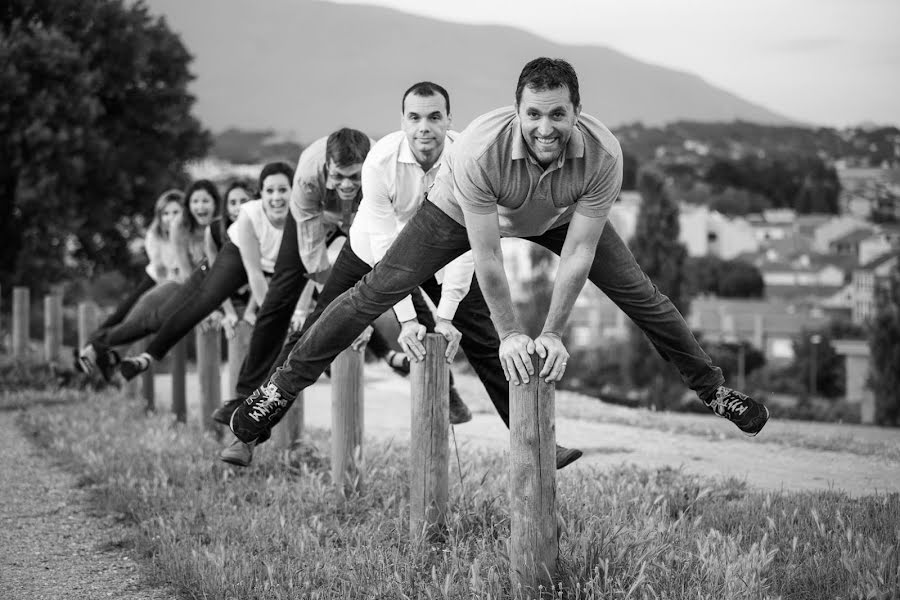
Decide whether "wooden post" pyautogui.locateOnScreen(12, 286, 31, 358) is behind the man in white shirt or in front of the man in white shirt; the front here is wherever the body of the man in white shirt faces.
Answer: behind

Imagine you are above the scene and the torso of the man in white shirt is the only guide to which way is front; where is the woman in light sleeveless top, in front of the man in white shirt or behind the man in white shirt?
behind

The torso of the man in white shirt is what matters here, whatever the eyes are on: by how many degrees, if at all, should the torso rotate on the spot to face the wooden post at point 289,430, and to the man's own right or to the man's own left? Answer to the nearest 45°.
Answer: approximately 135° to the man's own right

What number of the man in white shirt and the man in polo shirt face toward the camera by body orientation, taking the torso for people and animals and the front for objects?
2

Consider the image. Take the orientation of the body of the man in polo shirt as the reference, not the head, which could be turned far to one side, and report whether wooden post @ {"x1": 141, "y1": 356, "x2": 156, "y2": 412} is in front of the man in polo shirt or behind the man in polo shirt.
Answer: behind

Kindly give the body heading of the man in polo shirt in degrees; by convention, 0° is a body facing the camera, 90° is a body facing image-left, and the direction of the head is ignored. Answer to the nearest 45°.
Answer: approximately 0°
